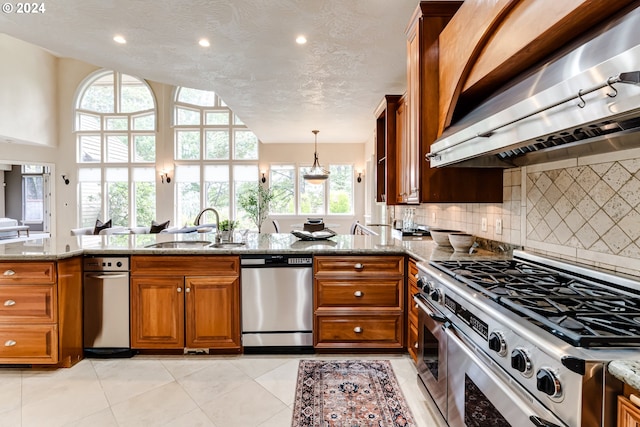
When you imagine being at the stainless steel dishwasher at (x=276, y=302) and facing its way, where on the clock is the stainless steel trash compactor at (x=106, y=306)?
the stainless steel trash compactor at (x=106, y=306) is roughly at 3 o'clock from the stainless steel dishwasher at (x=276, y=302).

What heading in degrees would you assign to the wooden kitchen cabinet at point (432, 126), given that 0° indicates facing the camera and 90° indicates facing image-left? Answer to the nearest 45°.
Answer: approximately 90°

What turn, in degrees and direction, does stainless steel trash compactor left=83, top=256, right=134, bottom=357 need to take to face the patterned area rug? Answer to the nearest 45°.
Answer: approximately 45° to its left

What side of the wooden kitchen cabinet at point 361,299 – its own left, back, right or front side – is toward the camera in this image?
front

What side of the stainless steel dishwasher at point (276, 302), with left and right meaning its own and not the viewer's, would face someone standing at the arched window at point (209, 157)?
back

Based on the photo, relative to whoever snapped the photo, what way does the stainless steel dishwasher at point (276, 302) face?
facing the viewer

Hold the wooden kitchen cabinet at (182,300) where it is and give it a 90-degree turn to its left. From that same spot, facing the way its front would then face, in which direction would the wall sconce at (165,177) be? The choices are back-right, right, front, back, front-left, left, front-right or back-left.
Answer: left

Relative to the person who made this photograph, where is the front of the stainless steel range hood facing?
facing the viewer and to the left of the viewer

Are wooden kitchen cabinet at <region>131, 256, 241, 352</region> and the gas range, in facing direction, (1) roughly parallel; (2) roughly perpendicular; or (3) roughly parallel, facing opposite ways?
roughly perpendicular

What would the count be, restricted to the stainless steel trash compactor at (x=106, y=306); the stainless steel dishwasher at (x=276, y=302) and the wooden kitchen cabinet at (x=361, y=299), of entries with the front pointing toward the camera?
3

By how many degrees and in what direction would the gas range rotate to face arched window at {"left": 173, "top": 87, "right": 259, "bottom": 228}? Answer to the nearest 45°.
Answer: approximately 90° to its right
